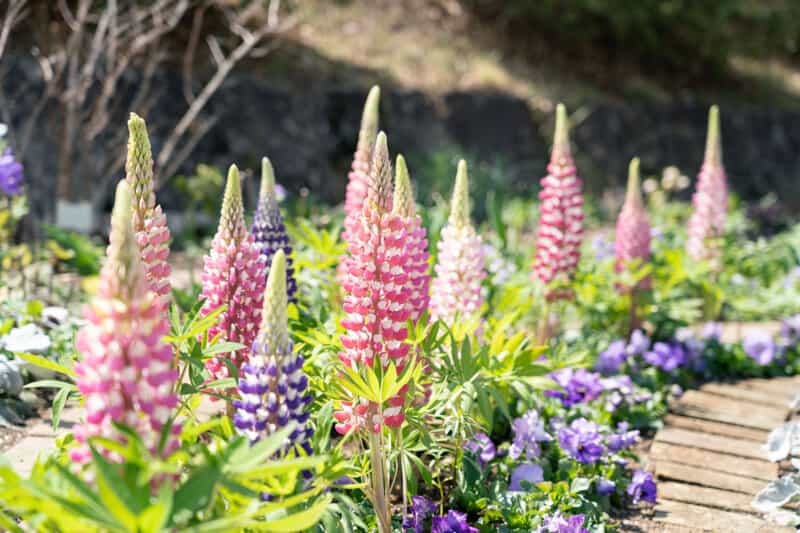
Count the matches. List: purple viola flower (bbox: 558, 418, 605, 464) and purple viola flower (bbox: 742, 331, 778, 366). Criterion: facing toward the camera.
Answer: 2

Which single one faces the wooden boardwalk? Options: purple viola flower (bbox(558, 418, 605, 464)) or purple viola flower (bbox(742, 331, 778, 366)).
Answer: purple viola flower (bbox(742, 331, 778, 366))

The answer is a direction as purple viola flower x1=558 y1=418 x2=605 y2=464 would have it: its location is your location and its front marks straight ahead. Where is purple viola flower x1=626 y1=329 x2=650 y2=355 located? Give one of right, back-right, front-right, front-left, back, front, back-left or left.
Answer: back

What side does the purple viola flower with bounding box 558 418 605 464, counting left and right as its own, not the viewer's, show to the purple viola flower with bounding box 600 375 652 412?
back

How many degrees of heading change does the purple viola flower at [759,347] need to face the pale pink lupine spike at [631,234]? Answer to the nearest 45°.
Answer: approximately 90° to its right

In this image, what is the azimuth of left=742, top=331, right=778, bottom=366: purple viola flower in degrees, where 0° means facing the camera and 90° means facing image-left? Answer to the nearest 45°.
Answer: approximately 0°

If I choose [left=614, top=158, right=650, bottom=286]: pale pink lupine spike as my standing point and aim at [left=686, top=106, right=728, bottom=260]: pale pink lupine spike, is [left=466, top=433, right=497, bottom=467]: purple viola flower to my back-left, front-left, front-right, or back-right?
back-right
